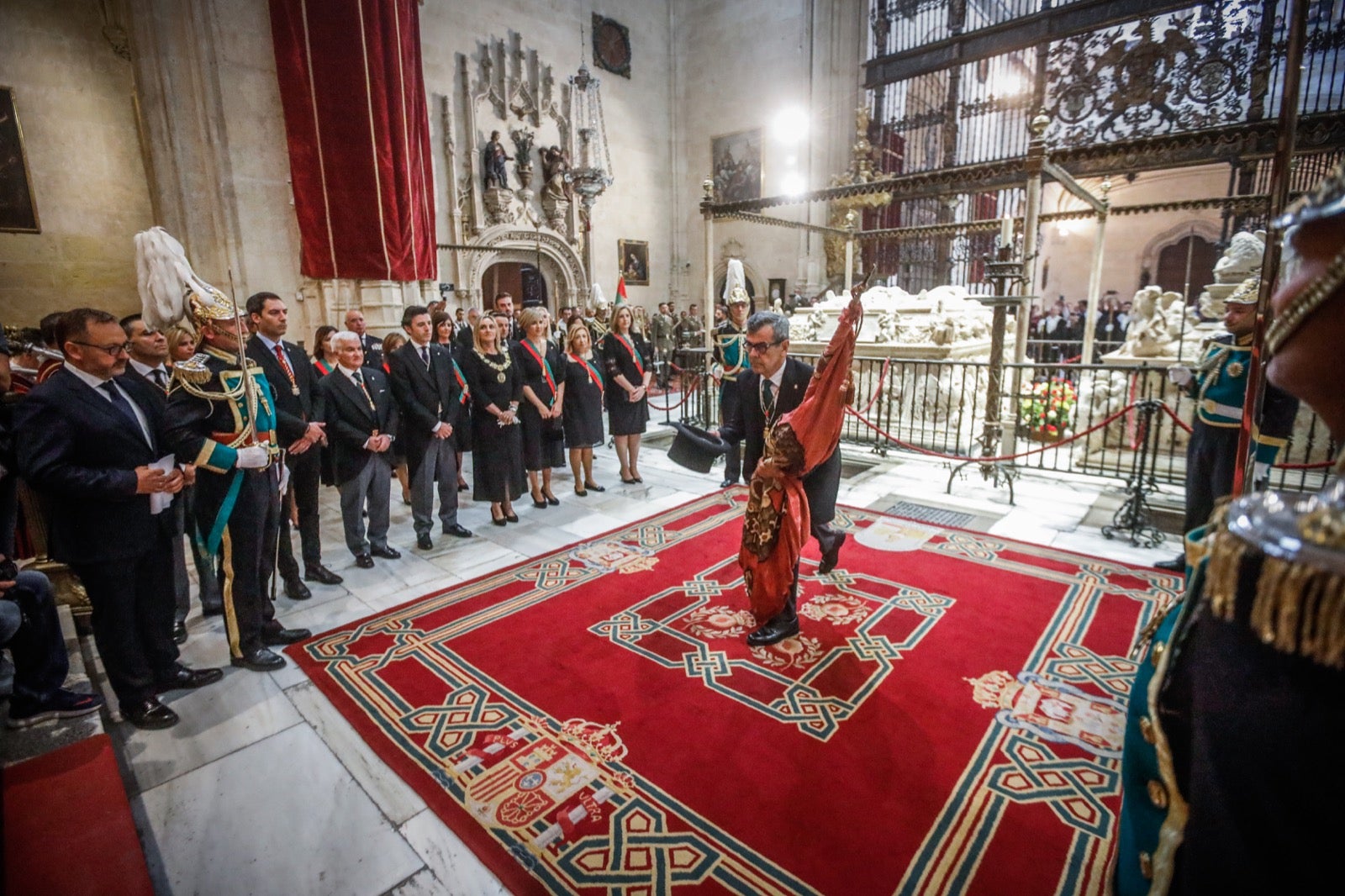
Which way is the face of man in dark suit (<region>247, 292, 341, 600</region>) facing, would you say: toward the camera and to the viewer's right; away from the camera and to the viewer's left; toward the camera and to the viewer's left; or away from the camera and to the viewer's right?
toward the camera and to the viewer's right

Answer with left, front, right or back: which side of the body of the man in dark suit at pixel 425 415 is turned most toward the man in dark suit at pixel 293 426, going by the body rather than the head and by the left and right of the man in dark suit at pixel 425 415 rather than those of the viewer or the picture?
right

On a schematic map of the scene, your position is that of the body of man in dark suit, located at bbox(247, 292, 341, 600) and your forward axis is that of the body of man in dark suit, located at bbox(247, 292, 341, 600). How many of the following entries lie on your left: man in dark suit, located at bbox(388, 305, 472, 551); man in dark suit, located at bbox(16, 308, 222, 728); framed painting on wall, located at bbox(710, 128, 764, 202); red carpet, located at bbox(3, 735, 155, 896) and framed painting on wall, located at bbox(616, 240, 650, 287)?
3

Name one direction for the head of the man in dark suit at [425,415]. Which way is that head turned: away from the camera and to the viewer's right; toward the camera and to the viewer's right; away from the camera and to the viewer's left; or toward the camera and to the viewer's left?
toward the camera and to the viewer's right

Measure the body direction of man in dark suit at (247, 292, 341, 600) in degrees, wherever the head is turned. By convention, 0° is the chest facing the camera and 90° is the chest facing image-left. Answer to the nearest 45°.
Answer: approximately 315°

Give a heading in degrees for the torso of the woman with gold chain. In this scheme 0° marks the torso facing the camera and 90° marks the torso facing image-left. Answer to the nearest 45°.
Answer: approximately 315°

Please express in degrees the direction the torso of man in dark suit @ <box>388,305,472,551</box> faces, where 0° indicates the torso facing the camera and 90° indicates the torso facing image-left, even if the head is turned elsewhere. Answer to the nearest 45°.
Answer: approximately 315°

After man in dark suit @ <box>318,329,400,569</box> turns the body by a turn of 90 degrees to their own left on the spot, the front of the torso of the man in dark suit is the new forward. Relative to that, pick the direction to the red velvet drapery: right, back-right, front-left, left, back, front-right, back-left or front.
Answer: front-left
